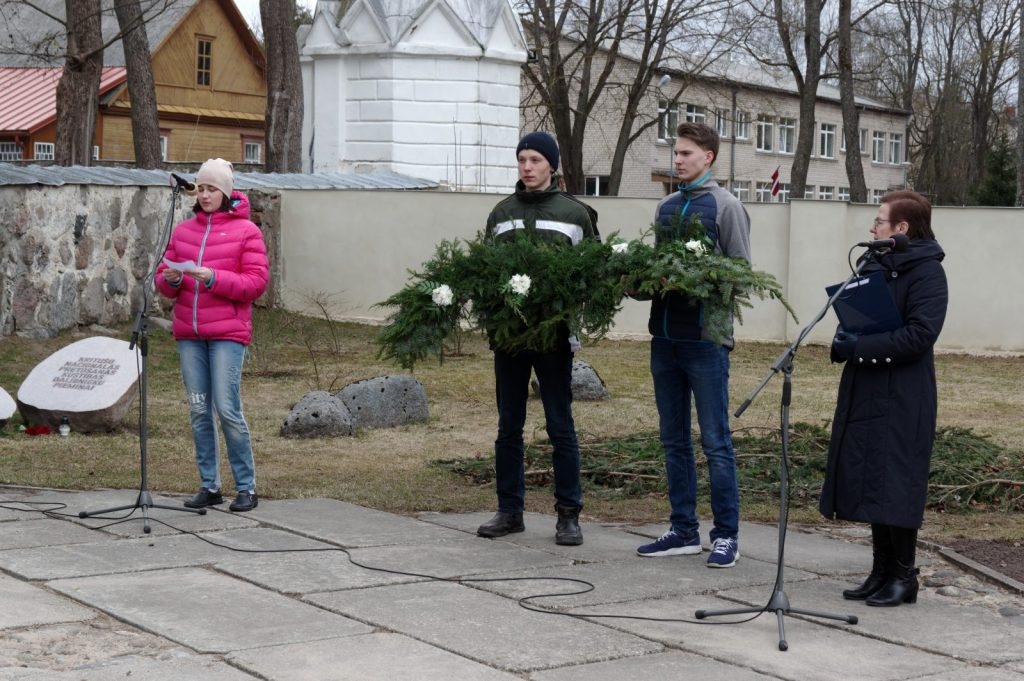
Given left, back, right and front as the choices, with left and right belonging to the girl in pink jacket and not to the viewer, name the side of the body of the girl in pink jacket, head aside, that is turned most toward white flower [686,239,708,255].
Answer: left

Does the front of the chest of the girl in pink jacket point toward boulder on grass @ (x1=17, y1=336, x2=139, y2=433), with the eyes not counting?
no

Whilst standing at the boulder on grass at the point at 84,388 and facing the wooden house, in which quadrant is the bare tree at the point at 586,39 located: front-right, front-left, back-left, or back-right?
front-right

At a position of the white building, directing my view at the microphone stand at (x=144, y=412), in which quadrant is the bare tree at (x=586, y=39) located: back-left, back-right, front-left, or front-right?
back-left

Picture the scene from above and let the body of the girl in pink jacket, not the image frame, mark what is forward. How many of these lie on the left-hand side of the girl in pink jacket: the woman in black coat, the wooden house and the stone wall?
1

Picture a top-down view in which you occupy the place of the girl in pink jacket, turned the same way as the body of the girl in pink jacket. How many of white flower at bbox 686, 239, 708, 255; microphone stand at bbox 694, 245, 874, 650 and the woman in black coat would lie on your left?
3

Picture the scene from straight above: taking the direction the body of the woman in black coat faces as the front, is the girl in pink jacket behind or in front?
in front

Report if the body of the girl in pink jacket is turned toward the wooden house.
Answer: no

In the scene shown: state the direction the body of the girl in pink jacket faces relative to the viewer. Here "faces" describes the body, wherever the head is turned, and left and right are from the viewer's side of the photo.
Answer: facing the viewer and to the left of the viewer

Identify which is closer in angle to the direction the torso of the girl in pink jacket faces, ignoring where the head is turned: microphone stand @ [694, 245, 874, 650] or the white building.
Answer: the microphone stand

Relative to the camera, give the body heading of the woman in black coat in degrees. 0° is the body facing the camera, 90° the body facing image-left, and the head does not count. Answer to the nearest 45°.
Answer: approximately 90°

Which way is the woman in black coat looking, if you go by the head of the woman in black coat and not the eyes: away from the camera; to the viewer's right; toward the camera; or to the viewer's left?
to the viewer's left

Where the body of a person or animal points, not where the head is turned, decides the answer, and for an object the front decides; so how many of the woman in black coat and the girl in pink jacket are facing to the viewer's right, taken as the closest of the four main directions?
0

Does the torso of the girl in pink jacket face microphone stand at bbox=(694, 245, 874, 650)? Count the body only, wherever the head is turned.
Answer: no

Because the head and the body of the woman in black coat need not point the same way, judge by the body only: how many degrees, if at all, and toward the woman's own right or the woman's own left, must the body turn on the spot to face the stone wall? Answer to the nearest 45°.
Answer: approximately 45° to the woman's own right

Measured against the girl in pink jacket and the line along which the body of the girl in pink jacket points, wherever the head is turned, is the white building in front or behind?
behind
